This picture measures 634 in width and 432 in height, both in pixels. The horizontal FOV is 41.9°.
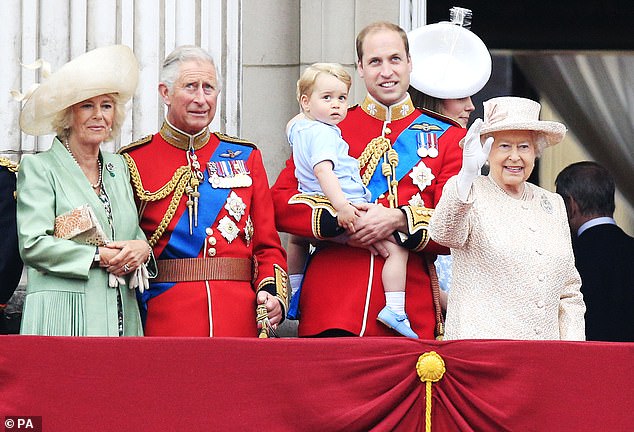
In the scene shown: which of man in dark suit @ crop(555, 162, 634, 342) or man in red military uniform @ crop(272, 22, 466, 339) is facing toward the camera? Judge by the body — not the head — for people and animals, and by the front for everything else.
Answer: the man in red military uniform

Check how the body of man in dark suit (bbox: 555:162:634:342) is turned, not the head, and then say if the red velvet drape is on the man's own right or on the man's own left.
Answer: on the man's own left

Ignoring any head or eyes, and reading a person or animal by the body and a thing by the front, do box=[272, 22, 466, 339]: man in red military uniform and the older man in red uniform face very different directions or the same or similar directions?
same or similar directions

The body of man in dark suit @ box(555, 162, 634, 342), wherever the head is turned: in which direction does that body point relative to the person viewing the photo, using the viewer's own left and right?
facing away from the viewer and to the left of the viewer

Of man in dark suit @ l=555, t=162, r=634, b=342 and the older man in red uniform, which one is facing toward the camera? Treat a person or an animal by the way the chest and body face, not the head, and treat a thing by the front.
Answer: the older man in red uniform

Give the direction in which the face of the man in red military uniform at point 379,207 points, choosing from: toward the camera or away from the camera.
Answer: toward the camera

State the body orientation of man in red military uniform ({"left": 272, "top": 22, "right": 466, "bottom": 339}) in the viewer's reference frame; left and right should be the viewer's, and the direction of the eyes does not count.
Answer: facing the viewer

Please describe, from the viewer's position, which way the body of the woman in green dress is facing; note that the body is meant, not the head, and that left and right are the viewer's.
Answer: facing the viewer and to the right of the viewer

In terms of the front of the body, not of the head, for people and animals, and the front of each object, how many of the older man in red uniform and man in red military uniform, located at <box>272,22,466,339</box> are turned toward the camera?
2

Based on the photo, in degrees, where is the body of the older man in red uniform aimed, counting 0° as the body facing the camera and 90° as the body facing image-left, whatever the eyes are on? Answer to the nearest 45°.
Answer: approximately 0°

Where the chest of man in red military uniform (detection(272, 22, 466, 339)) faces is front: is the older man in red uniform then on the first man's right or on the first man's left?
on the first man's right

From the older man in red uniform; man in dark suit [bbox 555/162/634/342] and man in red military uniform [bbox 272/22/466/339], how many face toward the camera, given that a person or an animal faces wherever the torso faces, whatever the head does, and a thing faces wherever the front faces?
2

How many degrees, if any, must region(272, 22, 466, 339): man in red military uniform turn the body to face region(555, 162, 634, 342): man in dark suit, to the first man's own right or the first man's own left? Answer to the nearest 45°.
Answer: approximately 135° to the first man's own left

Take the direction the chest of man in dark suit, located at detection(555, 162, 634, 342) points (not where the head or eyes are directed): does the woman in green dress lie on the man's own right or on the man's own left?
on the man's own left
